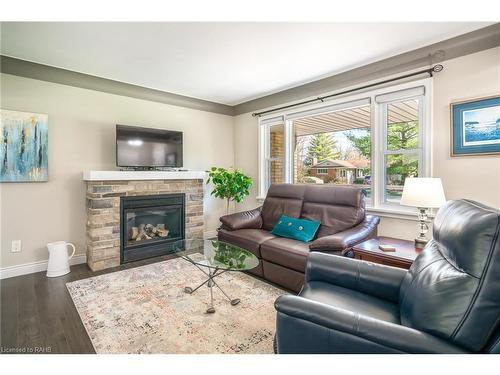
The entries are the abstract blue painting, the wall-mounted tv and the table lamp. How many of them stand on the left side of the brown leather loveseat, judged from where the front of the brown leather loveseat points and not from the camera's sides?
1

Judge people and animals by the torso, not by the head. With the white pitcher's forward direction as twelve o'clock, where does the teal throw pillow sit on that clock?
The teal throw pillow is roughly at 7 o'clock from the white pitcher.

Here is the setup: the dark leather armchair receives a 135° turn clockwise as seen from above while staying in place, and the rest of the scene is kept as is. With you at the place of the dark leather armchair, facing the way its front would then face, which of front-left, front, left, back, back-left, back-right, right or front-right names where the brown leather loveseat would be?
left

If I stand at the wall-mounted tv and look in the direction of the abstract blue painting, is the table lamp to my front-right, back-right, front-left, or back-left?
back-left

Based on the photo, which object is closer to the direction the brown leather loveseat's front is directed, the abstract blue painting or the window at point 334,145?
the abstract blue painting

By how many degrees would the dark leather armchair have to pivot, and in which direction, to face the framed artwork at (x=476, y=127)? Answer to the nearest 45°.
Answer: approximately 90° to its right

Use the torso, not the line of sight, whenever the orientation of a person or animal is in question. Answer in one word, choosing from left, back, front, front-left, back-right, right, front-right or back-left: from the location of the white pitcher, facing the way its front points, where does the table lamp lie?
back-left

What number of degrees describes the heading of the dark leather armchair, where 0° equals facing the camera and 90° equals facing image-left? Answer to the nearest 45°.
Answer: approximately 90°

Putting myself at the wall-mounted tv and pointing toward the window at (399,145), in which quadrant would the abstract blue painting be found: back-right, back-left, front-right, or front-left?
back-right

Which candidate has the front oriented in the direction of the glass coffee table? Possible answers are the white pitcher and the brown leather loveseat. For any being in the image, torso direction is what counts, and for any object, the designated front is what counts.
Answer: the brown leather loveseat

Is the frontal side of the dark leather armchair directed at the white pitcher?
yes

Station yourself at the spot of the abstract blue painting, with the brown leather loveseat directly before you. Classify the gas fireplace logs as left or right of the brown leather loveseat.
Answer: left

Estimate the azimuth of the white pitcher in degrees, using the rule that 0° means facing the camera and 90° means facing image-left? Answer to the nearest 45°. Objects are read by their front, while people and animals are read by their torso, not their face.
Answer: approximately 90°

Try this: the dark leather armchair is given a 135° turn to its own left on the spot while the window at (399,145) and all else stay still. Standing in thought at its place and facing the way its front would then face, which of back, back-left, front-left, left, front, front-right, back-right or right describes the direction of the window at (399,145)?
back-left
